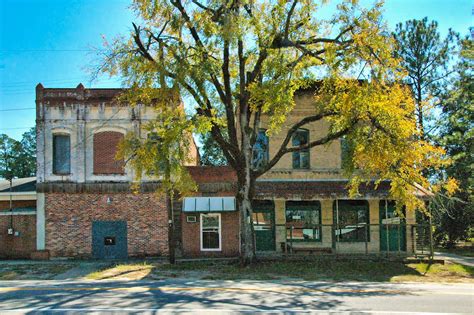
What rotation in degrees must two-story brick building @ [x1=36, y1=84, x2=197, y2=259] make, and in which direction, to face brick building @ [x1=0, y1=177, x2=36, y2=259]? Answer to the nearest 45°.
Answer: approximately 90° to its right

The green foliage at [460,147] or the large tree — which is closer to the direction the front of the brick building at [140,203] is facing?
the large tree

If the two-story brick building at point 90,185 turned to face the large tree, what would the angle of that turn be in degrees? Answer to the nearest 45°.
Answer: approximately 45° to its left

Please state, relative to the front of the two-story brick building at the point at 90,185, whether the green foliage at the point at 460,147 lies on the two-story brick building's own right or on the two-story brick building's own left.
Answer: on the two-story brick building's own left

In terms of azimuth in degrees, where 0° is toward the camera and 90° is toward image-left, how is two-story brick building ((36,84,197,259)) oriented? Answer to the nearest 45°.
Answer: approximately 0°
